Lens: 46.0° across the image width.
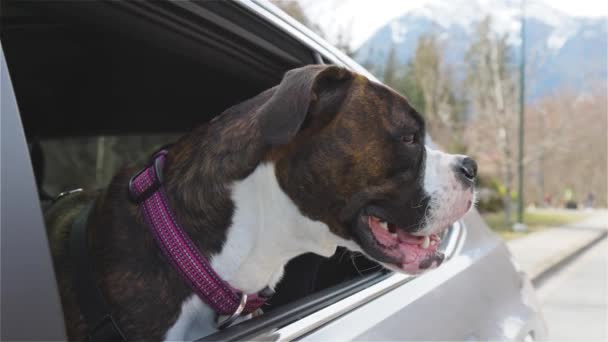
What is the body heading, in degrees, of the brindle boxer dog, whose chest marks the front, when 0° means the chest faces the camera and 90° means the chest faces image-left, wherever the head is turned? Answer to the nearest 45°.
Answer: approximately 270°

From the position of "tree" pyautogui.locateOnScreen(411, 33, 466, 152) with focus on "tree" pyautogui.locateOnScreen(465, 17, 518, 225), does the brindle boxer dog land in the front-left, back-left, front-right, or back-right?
front-right

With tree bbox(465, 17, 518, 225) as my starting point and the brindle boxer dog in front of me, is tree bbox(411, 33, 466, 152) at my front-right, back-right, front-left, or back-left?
back-right
